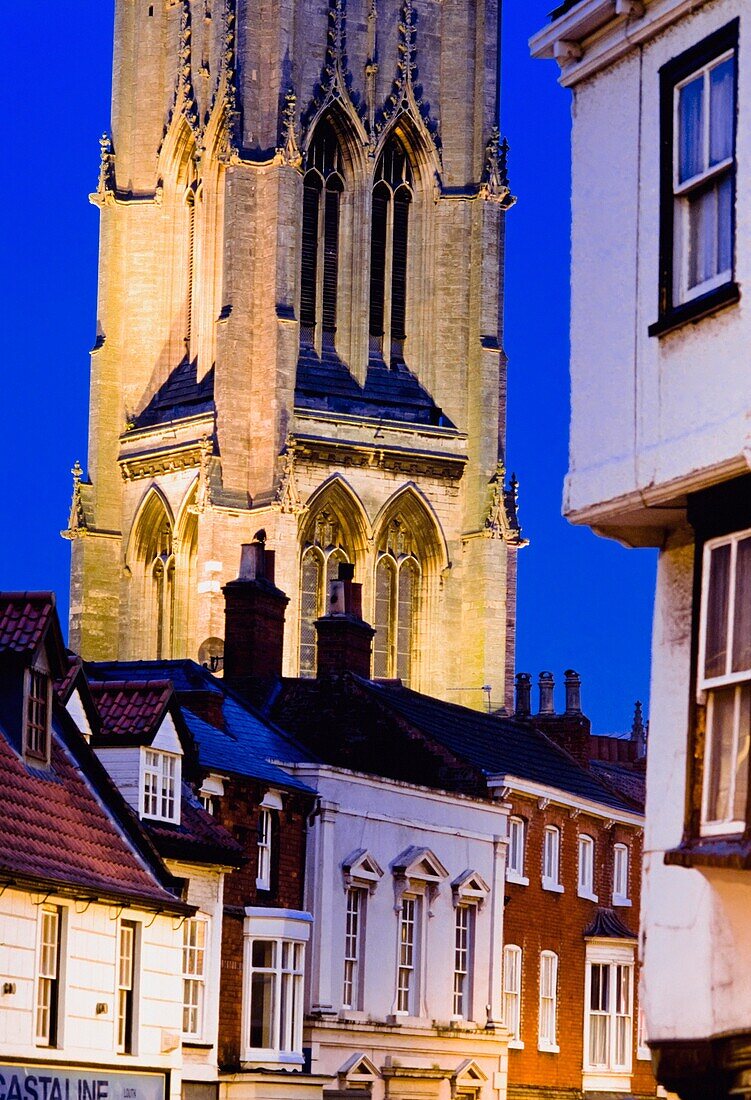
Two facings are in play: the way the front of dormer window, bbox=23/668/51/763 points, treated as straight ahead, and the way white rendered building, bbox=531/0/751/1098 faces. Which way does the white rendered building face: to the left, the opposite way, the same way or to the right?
to the right

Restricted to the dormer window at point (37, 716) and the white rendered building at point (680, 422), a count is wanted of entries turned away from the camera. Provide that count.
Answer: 0

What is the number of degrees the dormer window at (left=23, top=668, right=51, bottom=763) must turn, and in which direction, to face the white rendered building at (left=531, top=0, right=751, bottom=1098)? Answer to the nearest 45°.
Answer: approximately 45° to its right

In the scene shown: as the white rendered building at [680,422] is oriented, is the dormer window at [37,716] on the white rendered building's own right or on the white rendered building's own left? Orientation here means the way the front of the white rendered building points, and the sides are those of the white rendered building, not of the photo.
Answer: on the white rendered building's own right

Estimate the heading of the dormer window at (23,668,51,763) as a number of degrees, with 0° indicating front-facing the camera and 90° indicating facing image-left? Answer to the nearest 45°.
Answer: approximately 315°

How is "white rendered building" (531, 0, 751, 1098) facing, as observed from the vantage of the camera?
facing the viewer and to the left of the viewer
